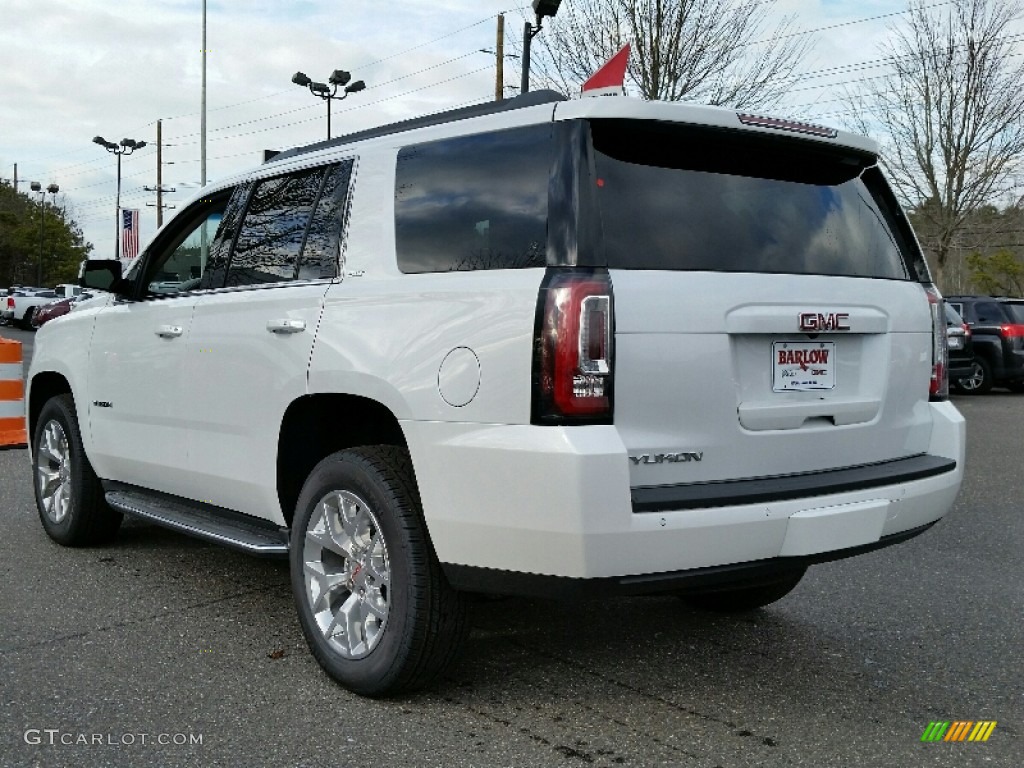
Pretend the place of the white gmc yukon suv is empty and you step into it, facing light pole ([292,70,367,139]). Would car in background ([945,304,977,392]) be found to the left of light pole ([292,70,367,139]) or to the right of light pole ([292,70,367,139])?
right

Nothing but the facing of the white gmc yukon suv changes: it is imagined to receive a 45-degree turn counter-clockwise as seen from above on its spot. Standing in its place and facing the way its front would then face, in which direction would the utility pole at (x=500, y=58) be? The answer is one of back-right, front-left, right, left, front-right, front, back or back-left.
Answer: right

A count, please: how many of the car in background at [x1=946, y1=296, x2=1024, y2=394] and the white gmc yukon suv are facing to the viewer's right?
0

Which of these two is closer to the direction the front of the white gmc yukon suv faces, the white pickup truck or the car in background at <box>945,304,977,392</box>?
the white pickup truck

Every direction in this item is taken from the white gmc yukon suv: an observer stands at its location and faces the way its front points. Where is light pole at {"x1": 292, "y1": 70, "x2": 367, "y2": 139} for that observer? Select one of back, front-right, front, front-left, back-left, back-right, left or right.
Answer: front-right

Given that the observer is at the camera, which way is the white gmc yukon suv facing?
facing away from the viewer and to the left of the viewer

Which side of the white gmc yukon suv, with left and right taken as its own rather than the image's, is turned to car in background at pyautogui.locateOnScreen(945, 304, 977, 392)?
right

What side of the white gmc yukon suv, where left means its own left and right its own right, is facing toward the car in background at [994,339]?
right

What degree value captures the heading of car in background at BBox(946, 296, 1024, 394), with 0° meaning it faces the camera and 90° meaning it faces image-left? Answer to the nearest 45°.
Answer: approximately 135°

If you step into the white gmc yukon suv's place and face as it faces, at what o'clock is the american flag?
The american flag is roughly at 1 o'clock from the white gmc yukon suv.

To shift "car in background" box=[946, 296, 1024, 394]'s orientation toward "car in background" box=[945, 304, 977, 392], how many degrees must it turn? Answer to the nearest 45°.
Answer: approximately 90° to its left

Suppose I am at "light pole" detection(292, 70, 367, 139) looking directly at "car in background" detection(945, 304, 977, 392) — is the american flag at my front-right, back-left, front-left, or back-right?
back-right

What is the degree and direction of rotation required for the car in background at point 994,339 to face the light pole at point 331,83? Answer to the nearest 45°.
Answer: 0° — it already faces it
